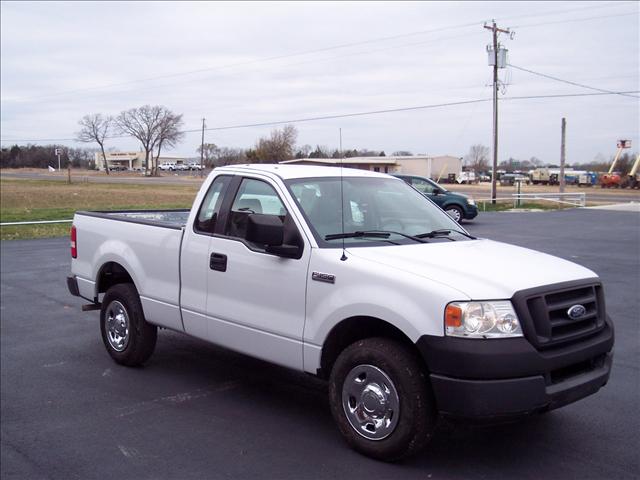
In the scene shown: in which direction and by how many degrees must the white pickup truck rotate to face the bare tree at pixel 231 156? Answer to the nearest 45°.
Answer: approximately 135° to its left

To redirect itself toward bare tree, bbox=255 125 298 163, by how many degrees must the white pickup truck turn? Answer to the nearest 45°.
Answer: approximately 135° to its left

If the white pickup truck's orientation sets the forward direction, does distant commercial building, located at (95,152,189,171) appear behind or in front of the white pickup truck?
behind

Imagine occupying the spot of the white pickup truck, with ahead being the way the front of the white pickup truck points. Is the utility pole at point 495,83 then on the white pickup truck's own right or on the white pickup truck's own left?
on the white pickup truck's own left

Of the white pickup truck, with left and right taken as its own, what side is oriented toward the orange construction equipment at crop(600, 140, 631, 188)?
left

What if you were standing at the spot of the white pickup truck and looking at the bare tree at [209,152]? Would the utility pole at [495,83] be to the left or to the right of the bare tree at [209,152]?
right

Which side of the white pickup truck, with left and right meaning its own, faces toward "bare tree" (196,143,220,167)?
back
